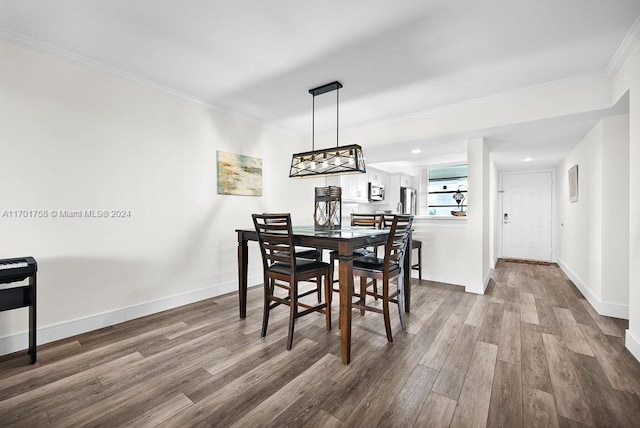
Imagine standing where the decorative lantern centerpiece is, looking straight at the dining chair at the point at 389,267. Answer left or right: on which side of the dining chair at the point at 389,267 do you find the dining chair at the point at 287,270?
right

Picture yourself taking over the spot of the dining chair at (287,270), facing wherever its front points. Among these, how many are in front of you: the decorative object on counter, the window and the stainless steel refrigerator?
3

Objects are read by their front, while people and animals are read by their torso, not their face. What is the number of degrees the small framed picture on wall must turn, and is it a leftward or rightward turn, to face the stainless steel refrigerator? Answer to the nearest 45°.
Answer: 0° — it already faces it

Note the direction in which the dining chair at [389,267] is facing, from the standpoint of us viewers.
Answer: facing away from the viewer and to the left of the viewer

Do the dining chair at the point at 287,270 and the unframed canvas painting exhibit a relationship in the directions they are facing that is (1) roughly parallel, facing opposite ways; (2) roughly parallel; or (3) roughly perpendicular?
roughly perpendicular

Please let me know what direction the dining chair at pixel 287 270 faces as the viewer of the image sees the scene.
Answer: facing away from the viewer and to the right of the viewer

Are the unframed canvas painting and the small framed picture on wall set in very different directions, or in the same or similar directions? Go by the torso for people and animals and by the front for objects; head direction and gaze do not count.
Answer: very different directions

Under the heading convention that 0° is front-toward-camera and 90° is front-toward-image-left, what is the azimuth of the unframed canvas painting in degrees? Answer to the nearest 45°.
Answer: approximately 315°

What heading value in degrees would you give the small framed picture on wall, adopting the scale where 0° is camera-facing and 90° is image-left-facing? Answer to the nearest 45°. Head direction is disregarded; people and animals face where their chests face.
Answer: approximately 90°

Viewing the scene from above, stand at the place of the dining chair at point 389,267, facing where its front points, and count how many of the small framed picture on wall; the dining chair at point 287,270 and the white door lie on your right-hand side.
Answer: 2

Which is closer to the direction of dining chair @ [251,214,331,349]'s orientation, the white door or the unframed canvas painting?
the white door

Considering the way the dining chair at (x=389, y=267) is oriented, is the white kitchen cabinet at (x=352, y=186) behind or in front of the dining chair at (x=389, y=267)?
in front

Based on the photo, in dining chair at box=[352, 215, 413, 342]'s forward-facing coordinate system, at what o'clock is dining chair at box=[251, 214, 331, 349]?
dining chair at box=[251, 214, 331, 349] is roughly at 10 o'clock from dining chair at box=[352, 215, 413, 342].

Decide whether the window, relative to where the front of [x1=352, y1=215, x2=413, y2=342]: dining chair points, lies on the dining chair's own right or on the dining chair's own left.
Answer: on the dining chair's own right

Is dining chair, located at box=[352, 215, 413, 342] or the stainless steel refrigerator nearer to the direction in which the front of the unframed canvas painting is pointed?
the dining chair

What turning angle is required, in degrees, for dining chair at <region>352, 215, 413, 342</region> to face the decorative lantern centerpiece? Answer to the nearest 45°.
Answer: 0° — it already faces it

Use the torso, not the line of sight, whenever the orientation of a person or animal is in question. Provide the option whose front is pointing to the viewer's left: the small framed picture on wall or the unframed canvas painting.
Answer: the small framed picture on wall
